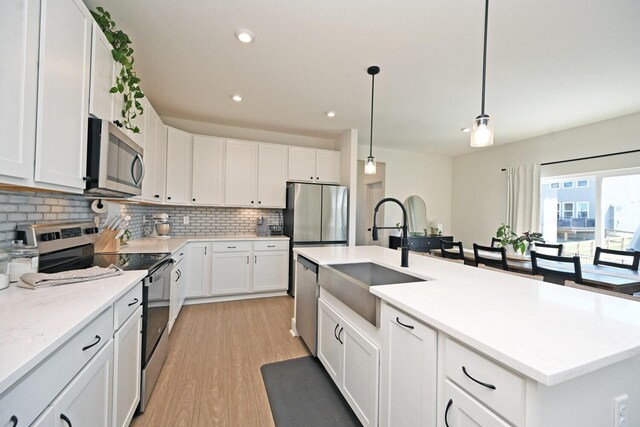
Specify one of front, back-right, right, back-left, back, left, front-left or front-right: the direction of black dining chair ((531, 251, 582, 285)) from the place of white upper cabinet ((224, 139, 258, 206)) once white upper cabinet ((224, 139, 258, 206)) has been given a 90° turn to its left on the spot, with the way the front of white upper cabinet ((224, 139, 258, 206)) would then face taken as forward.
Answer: front-right

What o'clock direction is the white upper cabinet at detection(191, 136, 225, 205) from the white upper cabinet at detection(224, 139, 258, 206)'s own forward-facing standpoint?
the white upper cabinet at detection(191, 136, 225, 205) is roughly at 3 o'clock from the white upper cabinet at detection(224, 139, 258, 206).

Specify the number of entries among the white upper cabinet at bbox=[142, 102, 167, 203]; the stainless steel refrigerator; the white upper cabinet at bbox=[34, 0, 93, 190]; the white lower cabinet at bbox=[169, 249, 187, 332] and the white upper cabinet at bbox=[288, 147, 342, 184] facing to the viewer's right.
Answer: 3

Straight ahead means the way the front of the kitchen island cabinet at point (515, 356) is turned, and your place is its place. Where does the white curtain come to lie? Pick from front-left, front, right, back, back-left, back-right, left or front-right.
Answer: back-right

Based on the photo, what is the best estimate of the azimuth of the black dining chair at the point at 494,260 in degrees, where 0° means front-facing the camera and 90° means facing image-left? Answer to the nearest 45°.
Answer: approximately 225°

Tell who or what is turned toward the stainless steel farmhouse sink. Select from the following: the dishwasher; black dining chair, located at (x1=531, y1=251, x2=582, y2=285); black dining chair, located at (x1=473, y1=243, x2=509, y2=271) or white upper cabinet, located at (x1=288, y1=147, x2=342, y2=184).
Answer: the white upper cabinet

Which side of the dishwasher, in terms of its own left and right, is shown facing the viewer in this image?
left

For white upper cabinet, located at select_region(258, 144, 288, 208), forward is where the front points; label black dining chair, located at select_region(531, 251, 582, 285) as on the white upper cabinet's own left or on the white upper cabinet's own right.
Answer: on the white upper cabinet's own left

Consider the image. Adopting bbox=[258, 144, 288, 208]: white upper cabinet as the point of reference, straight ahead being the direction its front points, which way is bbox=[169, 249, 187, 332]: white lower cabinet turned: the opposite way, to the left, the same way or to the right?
to the left

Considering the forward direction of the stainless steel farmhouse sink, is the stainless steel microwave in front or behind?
in front

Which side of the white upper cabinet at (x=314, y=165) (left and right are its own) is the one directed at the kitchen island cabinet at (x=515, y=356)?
front

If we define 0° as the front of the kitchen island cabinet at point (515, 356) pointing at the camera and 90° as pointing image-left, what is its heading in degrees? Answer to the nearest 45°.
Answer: approximately 45°

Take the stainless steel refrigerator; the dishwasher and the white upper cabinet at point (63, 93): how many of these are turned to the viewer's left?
1

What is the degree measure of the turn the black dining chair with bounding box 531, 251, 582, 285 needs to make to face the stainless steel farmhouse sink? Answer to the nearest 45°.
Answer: approximately 180°

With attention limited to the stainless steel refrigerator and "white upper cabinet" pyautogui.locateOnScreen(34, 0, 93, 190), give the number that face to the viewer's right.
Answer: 1

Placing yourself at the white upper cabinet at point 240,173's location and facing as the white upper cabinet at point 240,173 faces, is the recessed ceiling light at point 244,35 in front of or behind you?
in front
